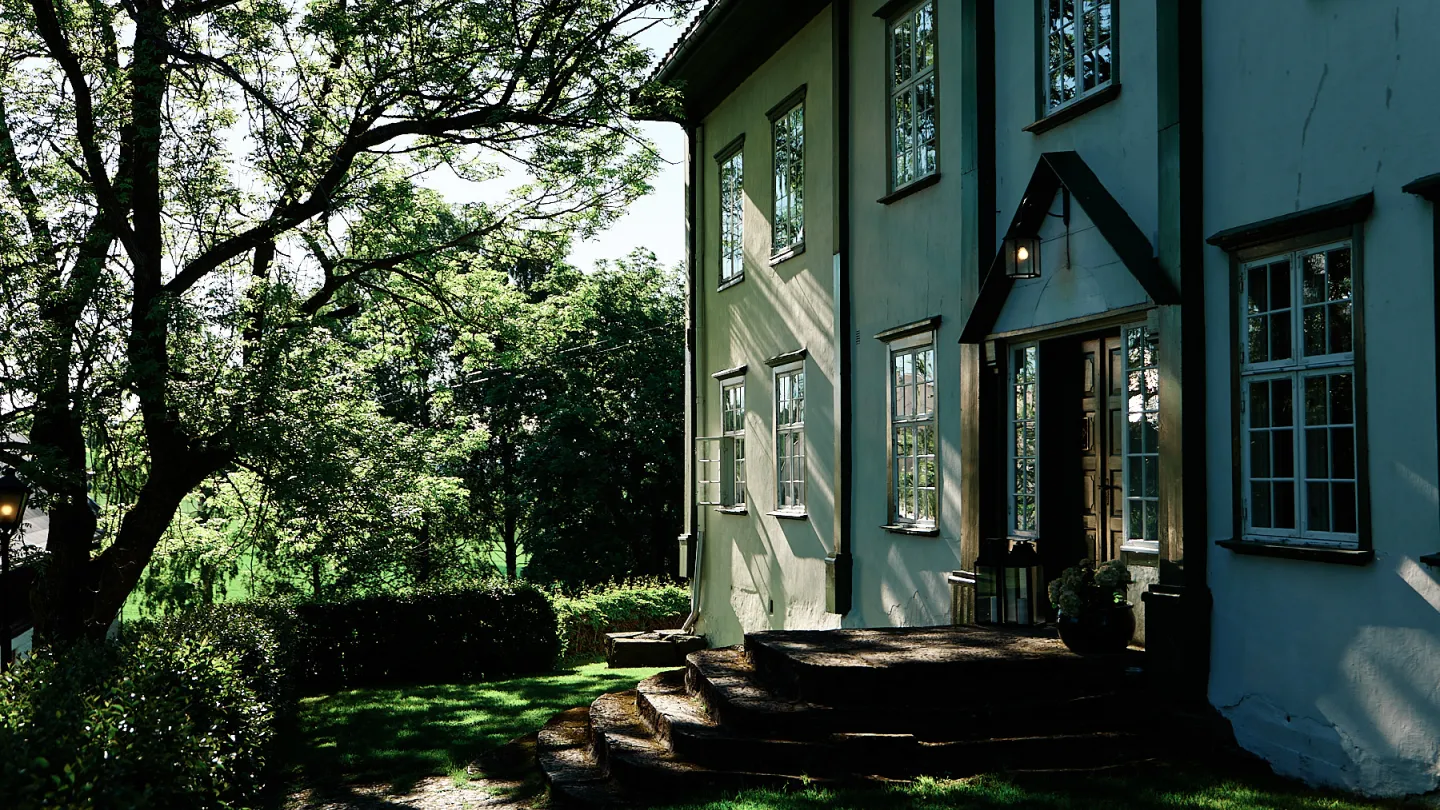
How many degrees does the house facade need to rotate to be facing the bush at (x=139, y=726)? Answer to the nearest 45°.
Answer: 0° — it already faces it

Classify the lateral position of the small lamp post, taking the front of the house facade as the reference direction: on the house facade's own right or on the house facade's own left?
on the house facade's own right

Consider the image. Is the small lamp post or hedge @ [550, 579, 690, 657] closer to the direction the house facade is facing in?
the small lamp post

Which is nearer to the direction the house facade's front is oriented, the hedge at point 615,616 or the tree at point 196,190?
the tree

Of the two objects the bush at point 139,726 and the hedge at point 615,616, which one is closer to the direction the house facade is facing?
the bush

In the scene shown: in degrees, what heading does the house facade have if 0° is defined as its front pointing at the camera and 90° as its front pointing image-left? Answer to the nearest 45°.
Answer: approximately 45°

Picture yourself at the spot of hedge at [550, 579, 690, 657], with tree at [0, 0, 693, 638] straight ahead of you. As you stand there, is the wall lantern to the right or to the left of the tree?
left
